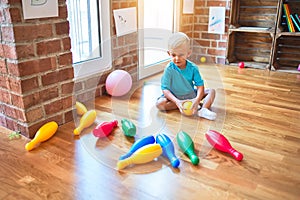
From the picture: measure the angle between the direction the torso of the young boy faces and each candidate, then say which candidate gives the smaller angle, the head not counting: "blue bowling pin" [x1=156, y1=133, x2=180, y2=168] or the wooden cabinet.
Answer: the blue bowling pin

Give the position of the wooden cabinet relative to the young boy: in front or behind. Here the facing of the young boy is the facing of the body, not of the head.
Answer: behind

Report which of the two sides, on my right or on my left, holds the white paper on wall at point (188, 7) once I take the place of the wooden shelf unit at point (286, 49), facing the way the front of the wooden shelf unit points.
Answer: on my right

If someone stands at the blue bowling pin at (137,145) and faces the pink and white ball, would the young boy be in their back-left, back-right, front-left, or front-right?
front-right

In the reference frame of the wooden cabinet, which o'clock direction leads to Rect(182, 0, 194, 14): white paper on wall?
The white paper on wall is roughly at 3 o'clock from the wooden cabinet.

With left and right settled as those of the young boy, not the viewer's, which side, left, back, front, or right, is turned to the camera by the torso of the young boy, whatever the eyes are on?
front

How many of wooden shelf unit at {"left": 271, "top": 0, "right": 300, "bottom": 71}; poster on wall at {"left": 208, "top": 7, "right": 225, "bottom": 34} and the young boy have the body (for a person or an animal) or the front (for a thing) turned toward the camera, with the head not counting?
3

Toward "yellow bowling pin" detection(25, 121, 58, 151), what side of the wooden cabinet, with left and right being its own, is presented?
front

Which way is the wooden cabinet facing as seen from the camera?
toward the camera

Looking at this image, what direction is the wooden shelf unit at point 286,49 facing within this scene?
toward the camera

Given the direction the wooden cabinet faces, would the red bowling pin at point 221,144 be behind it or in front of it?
in front

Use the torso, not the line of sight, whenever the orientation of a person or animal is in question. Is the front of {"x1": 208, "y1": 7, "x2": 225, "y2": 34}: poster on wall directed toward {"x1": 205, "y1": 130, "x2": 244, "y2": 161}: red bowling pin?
yes

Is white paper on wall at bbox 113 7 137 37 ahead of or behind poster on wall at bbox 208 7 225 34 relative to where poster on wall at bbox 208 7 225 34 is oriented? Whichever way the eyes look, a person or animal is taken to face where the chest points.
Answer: ahead

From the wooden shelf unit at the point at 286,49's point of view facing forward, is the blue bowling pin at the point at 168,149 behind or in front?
in front
